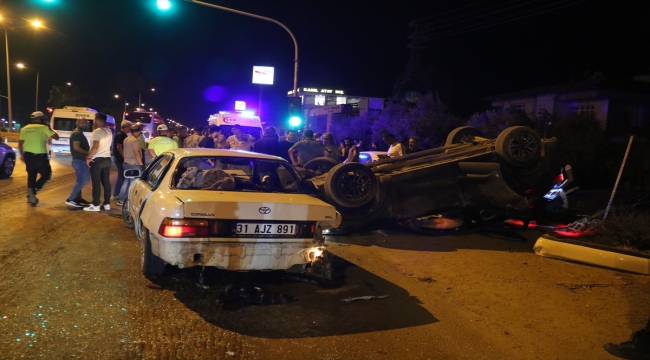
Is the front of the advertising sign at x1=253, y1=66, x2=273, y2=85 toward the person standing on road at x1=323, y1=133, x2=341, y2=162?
yes

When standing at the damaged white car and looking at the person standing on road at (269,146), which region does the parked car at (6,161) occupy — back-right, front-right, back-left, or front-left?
front-left

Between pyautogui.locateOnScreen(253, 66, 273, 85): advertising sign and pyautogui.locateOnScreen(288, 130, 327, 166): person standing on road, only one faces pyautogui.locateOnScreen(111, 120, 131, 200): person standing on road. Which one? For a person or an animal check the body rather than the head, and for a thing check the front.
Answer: the advertising sign

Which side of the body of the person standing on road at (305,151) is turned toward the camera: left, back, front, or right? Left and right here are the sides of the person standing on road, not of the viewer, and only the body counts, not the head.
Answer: back

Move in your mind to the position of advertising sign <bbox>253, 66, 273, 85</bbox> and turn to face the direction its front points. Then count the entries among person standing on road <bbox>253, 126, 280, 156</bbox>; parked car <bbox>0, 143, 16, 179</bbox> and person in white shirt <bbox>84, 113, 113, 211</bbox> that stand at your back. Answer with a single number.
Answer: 0

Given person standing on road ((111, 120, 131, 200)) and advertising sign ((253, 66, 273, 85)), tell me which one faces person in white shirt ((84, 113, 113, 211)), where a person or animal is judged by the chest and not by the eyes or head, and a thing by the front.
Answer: the advertising sign

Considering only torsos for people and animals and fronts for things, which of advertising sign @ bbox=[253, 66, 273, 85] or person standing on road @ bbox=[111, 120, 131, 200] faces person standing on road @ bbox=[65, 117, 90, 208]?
the advertising sign

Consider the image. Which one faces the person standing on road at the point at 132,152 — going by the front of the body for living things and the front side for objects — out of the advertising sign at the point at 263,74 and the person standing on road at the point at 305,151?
the advertising sign

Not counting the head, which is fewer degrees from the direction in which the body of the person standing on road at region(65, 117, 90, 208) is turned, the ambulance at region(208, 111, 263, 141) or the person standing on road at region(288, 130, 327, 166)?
the person standing on road

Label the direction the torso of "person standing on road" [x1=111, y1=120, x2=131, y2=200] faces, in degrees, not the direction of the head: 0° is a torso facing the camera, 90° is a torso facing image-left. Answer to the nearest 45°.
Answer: approximately 270°

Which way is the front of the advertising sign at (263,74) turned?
toward the camera

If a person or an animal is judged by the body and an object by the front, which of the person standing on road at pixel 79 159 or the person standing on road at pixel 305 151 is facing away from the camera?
the person standing on road at pixel 305 151

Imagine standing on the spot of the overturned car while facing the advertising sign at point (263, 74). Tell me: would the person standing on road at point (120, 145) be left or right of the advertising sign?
left

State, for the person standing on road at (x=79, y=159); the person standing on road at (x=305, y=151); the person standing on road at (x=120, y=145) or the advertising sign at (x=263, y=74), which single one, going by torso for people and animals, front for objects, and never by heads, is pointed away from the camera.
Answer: the person standing on road at (x=305, y=151)
